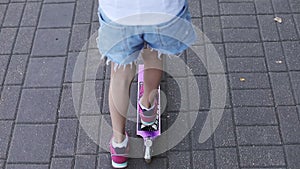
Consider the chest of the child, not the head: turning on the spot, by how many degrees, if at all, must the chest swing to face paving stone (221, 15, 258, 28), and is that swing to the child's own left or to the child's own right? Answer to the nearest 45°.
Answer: approximately 45° to the child's own right

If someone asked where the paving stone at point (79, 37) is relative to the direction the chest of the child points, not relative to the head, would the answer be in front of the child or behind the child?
in front

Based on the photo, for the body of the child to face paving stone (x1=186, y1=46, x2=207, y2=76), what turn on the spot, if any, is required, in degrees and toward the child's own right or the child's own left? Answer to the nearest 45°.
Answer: approximately 45° to the child's own right

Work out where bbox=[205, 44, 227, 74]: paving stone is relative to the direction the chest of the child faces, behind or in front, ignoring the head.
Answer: in front

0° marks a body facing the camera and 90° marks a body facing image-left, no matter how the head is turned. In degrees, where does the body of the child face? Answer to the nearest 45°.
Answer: approximately 180°

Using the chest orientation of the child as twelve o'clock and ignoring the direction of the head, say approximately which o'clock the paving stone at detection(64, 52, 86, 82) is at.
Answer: The paving stone is roughly at 11 o'clock from the child.

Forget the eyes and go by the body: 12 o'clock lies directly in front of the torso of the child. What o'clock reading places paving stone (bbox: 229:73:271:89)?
The paving stone is roughly at 2 o'clock from the child.
